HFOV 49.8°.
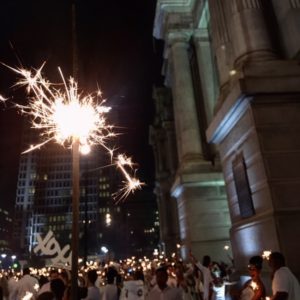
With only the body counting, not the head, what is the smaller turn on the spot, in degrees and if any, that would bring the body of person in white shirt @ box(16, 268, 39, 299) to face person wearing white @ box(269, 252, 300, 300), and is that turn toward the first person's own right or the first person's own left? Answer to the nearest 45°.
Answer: approximately 135° to the first person's own right

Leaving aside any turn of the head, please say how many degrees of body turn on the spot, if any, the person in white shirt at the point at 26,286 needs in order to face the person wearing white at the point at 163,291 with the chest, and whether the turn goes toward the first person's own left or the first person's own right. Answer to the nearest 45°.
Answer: approximately 135° to the first person's own right

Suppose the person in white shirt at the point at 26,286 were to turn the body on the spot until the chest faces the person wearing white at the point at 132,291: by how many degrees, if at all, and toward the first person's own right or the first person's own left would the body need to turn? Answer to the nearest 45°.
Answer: approximately 135° to the first person's own right

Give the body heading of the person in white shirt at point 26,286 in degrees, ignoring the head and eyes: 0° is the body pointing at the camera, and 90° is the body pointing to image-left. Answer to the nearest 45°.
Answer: approximately 180°

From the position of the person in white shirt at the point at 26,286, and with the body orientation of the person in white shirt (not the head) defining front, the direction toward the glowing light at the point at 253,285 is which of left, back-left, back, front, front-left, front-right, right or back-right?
back-right

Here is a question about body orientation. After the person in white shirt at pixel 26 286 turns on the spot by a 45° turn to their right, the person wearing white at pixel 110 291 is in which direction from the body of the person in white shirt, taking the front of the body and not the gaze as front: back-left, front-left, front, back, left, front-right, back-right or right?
right
